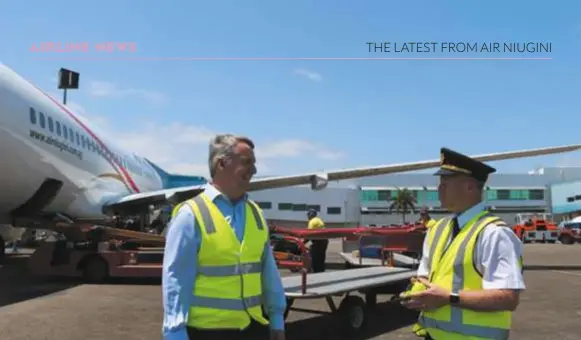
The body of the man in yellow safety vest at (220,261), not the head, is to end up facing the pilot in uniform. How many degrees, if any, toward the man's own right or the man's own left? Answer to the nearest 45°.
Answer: approximately 45° to the man's own left

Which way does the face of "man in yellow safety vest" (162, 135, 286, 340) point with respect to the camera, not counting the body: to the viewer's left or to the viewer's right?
to the viewer's right

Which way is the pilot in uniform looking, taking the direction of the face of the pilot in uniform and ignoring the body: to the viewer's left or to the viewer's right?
to the viewer's left

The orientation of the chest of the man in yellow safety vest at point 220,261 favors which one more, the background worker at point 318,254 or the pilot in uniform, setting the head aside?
the pilot in uniform

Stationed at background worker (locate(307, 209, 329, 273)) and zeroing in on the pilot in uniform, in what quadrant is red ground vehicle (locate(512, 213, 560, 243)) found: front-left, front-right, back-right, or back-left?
back-left

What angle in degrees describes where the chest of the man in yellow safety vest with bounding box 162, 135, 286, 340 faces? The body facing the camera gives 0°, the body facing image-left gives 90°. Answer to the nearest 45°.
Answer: approximately 315°

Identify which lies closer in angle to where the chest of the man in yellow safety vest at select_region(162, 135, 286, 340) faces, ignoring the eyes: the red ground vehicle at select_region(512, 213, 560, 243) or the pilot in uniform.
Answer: the pilot in uniform

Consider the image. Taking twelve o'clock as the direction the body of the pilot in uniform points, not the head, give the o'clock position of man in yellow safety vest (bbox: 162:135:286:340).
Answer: The man in yellow safety vest is roughly at 1 o'clock from the pilot in uniform.

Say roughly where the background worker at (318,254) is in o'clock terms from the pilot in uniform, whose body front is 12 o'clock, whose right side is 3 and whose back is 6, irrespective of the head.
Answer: The background worker is roughly at 4 o'clock from the pilot in uniform.

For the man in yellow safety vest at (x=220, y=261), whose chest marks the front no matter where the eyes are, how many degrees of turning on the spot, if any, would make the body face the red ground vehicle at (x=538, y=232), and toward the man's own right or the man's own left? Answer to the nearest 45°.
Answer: approximately 90° to the man's own left

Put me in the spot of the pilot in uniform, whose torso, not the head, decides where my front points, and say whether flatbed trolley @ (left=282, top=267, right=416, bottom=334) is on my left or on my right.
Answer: on my right

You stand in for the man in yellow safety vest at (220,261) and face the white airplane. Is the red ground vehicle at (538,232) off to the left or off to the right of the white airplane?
right

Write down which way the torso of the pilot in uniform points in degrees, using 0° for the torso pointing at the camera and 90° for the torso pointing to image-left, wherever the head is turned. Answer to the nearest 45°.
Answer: approximately 45°
